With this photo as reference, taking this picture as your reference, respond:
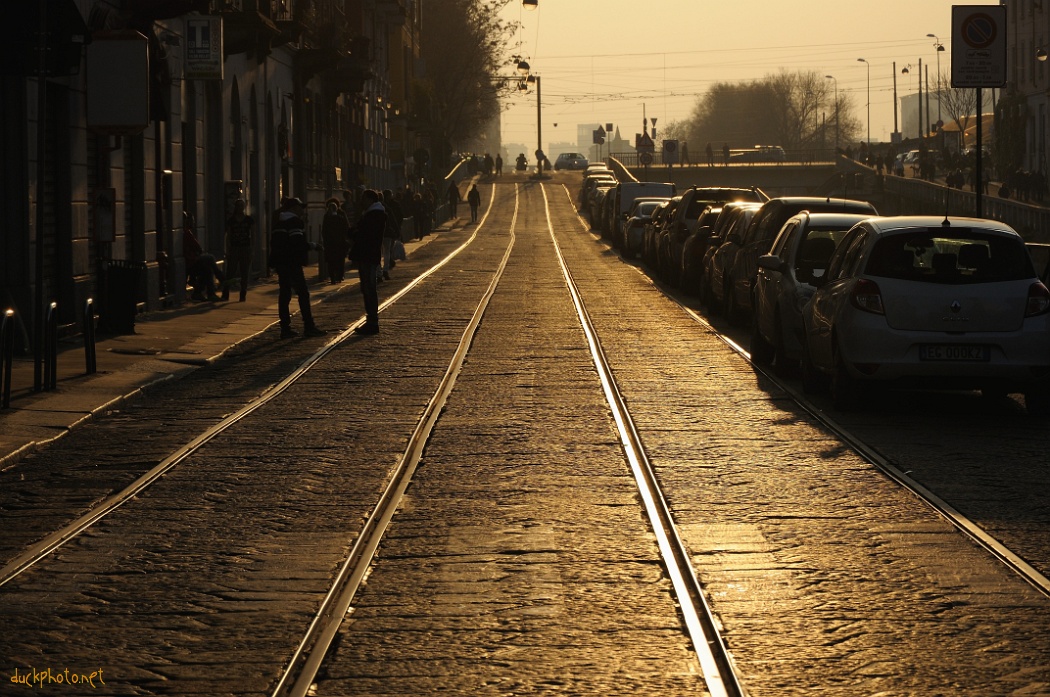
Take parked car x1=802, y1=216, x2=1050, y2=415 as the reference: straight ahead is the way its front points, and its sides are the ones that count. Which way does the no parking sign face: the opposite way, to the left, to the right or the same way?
the opposite way

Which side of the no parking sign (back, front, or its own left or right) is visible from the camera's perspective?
front

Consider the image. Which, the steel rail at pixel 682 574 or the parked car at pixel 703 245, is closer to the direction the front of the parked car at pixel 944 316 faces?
the parked car

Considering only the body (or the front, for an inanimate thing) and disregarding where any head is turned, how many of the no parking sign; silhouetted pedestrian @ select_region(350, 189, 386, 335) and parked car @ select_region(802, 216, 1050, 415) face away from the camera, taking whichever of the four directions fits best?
1

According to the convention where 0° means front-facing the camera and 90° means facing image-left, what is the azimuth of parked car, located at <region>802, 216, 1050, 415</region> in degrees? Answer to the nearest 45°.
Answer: approximately 180°

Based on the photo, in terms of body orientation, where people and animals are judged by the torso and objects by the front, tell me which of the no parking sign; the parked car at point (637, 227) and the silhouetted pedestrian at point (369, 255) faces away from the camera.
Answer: the parked car

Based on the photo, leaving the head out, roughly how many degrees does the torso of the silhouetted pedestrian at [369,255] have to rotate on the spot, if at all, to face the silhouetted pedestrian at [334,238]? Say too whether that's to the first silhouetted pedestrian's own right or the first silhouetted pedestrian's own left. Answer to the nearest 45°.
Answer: approximately 90° to the first silhouetted pedestrian's own right

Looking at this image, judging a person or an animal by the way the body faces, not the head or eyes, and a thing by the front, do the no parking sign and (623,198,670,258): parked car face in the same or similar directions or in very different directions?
very different directions

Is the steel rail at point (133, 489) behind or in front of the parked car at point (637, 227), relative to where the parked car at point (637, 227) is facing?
behind

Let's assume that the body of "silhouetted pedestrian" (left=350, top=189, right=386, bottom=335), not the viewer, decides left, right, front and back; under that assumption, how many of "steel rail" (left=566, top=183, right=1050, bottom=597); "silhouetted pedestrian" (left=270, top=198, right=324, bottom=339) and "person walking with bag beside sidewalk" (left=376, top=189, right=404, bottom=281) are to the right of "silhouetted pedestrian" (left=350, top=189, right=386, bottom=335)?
1

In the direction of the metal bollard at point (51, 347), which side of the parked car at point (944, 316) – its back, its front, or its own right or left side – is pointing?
left

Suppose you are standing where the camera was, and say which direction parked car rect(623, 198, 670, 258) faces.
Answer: facing away from the viewer
